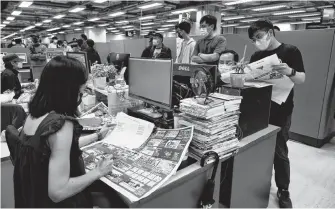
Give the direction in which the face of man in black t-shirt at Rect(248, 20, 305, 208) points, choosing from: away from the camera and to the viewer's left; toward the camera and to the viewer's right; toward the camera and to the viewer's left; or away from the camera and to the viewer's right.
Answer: toward the camera and to the viewer's left

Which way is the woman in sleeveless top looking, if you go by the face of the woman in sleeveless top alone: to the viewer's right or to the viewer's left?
to the viewer's right

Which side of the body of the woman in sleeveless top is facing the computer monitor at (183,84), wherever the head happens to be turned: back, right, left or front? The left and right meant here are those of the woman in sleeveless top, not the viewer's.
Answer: front

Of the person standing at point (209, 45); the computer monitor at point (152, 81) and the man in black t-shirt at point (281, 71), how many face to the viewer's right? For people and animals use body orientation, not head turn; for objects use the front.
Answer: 0

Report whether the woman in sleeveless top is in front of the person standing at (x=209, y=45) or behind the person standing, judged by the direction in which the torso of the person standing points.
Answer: in front

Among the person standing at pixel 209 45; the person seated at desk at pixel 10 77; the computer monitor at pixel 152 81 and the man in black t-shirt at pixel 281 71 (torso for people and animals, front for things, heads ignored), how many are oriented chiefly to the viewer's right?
1

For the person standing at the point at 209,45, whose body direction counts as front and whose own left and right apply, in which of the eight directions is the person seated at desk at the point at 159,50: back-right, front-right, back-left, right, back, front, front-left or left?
right

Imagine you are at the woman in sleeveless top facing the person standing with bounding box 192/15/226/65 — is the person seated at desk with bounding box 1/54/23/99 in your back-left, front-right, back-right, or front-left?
front-left

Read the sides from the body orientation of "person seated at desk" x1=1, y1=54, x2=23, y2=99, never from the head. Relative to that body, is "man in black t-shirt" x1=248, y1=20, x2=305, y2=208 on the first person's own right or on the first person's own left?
on the first person's own right

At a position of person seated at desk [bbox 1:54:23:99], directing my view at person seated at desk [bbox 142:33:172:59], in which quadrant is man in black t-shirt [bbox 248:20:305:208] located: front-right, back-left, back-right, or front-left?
front-right

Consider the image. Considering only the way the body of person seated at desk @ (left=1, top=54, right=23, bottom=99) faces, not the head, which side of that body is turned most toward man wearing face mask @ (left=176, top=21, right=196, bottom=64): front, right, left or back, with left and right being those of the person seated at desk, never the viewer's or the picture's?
front

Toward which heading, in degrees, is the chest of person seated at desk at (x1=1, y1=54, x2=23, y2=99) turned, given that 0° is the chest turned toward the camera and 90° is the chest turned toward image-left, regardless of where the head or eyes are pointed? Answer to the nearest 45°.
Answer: approximately 270°

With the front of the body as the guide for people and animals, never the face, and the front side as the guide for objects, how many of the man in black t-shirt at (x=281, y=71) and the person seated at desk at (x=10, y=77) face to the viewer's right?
1
